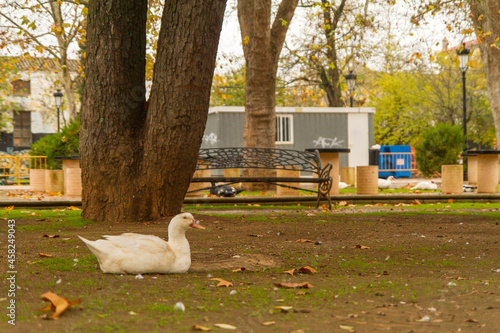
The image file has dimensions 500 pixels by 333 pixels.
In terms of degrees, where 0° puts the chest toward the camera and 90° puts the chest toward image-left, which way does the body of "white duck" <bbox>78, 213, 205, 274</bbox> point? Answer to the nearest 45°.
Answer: approximately 270°

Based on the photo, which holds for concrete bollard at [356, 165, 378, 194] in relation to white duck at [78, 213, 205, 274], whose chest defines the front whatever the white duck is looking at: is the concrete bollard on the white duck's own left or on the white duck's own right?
on the white duck's own left

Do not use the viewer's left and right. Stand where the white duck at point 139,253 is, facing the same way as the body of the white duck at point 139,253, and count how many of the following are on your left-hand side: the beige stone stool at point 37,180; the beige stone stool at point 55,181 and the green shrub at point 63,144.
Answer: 3

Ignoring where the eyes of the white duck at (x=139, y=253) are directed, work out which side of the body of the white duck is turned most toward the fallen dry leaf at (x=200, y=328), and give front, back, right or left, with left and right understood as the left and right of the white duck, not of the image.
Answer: right

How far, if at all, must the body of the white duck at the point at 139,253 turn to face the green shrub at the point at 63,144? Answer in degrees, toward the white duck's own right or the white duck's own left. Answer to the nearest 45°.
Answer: approximately 90° to the white duck's own left

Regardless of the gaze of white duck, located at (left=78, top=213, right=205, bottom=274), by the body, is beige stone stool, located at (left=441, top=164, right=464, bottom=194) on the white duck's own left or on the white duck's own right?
on the white duck's own left

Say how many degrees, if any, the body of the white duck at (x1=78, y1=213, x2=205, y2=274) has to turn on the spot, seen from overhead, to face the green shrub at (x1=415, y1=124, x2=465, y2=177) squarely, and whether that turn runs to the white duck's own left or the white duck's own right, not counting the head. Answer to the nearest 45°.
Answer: approximately 45° to the white duck's own left

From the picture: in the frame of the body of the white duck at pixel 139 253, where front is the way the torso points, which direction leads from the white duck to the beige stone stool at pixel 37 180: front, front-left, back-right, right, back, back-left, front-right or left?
left

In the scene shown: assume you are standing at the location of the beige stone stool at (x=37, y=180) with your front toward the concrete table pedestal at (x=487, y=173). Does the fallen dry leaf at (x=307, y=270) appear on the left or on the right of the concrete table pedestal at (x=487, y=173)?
right

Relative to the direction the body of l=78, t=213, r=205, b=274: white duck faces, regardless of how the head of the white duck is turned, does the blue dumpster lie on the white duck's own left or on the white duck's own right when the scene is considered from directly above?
on the white duck's own left

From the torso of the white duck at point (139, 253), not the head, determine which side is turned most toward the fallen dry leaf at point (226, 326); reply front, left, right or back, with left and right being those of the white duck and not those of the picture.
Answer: right

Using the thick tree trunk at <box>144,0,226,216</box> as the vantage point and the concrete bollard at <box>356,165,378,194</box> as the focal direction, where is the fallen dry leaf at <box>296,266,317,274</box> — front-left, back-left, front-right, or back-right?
back-right

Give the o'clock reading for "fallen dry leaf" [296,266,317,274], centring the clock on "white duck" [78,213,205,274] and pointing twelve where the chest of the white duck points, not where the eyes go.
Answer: The fallen dry leaf is roughly at 12 o'clock from the white duck.

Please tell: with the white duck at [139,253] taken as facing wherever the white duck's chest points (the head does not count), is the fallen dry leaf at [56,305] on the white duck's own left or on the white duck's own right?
on the white duck's own right

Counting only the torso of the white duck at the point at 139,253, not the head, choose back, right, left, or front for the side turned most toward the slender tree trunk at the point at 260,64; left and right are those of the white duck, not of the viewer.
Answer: left
